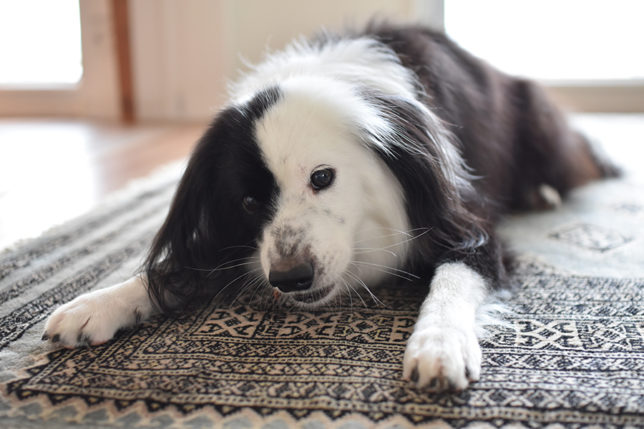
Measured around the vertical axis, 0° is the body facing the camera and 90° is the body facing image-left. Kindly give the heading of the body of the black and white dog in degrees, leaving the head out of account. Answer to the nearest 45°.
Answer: approximately 45°
